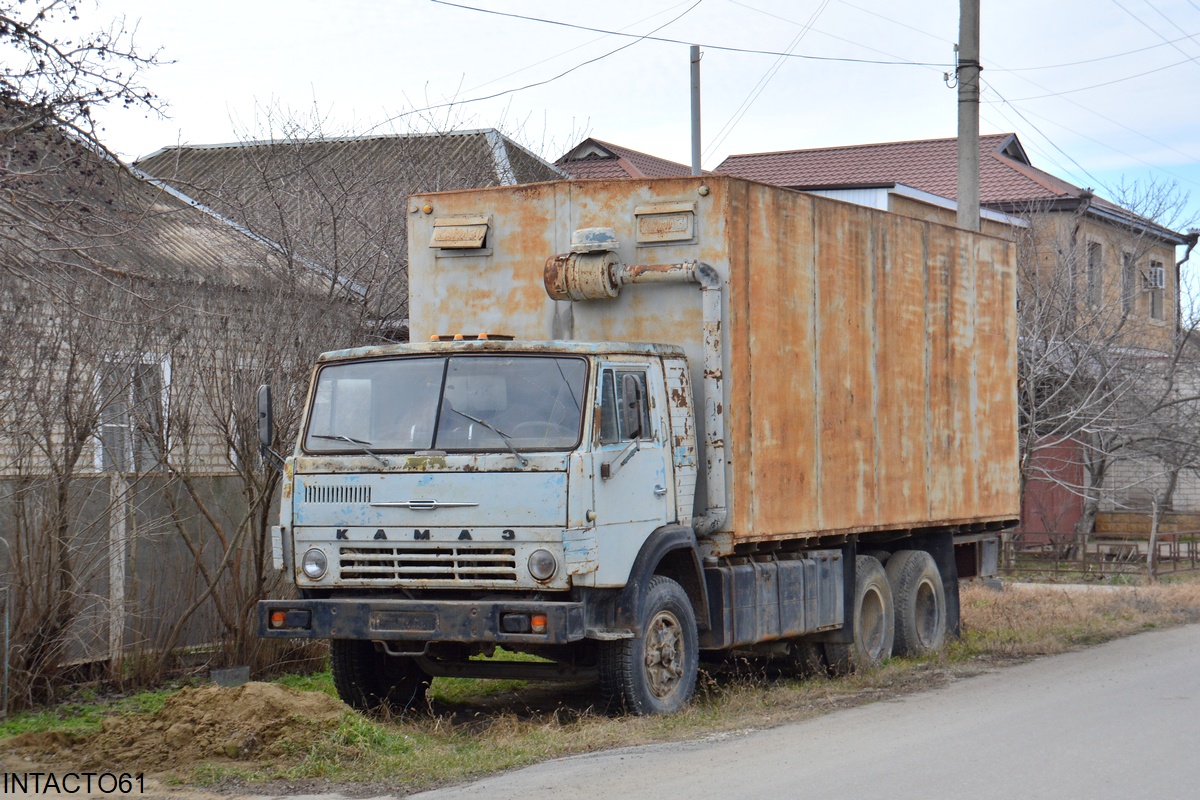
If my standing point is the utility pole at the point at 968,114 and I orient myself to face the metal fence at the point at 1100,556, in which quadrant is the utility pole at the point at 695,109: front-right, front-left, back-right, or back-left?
front-left

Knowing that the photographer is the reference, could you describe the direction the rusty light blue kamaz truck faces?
facing the viewer and to the left of the viewer

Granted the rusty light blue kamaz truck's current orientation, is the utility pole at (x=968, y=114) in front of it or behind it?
behind

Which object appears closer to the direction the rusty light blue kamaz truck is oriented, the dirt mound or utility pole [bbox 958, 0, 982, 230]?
the dirt mound

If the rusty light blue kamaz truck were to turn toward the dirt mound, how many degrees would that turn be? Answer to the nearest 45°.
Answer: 0° — it already faces it

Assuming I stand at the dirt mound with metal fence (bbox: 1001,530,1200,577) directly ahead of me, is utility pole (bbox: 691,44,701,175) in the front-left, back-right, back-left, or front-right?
front-left

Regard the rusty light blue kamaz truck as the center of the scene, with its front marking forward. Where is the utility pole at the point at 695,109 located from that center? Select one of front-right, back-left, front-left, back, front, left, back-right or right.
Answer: back-right

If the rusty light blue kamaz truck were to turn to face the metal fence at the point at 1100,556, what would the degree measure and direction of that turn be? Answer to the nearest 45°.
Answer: approximately 180°
